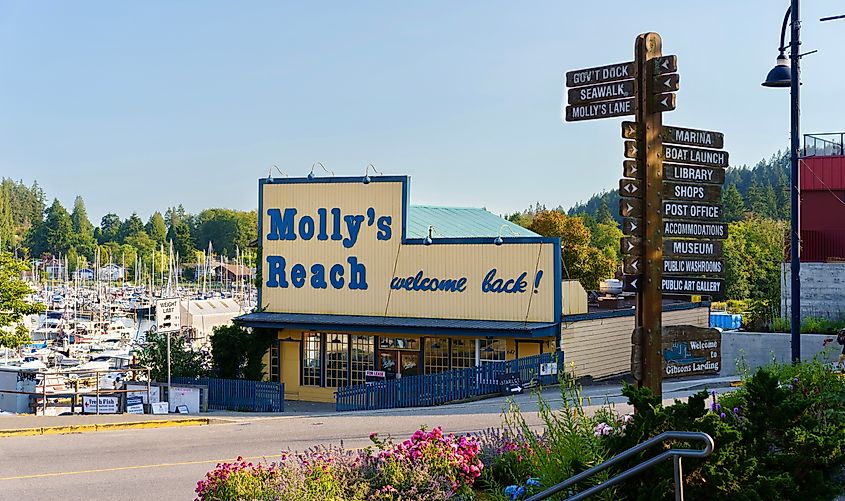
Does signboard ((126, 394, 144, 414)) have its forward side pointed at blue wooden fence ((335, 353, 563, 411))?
no

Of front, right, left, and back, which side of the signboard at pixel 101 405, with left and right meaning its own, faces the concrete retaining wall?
left

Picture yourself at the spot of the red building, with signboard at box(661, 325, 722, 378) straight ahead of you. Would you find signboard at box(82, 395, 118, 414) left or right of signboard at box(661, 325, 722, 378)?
right

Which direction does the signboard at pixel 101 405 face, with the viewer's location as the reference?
facing the viewer

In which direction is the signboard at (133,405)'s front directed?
toward the camera

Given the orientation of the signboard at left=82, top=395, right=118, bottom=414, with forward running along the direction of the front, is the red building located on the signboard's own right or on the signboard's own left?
on the signboard's own left

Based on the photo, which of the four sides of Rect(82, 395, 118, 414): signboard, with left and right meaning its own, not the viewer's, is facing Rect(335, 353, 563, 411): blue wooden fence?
left

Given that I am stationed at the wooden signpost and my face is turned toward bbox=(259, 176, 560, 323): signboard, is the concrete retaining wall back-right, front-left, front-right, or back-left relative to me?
front-right

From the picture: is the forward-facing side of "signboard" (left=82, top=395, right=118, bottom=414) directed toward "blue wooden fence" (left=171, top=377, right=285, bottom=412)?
no

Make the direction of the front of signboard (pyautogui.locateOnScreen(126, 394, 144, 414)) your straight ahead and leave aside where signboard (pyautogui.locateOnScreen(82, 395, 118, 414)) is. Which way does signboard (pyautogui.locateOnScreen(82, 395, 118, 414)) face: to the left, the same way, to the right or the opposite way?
the same way

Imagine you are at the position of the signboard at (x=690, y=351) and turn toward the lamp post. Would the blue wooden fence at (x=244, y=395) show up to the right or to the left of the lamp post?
left

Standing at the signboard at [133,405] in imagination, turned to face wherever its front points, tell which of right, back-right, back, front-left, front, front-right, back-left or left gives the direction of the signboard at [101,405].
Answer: right
